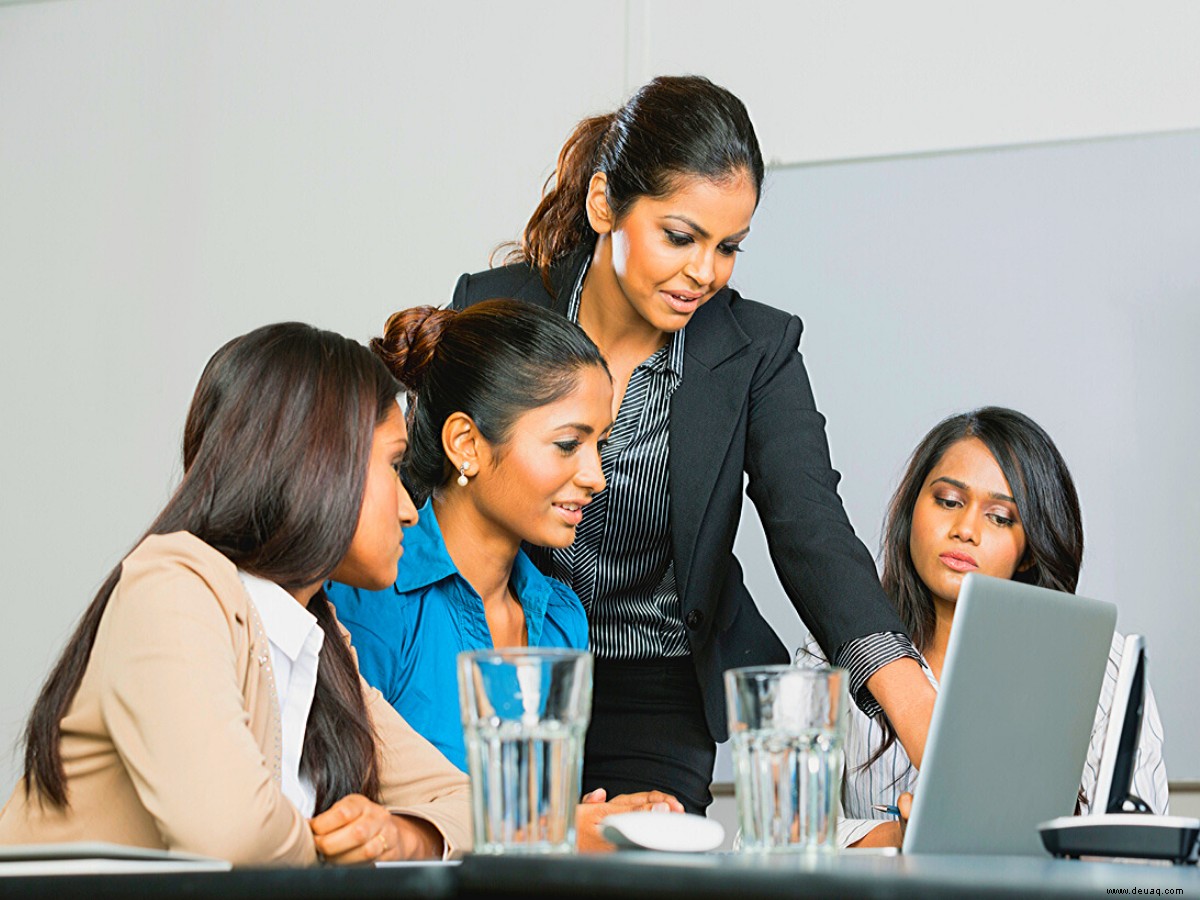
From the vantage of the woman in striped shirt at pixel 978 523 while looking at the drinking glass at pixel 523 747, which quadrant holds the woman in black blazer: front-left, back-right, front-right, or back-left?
front-right

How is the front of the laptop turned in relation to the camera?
facing away from the viewer and to the left of the viewer

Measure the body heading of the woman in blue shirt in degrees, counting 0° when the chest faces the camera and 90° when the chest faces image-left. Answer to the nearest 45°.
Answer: approximately 315°

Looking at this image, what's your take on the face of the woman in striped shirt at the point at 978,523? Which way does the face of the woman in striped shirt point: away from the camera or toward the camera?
toward the camera

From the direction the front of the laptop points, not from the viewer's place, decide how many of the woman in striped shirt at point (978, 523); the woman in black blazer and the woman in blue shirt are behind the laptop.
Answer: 0

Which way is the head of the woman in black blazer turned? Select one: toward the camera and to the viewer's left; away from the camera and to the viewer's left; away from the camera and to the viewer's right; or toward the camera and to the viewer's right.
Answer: toward the camera and to the viewer's right

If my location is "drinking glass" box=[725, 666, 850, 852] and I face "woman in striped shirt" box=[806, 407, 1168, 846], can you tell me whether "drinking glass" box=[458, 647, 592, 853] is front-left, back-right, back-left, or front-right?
back-left

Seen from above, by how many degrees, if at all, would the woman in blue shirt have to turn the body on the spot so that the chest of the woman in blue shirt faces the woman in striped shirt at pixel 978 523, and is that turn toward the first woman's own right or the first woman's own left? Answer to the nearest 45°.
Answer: approximately 90° to the first woman's own left

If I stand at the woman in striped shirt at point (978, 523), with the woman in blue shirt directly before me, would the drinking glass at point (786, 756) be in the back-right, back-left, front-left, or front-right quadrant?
front-left

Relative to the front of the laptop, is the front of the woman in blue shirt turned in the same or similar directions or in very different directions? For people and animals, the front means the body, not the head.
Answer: very different directions

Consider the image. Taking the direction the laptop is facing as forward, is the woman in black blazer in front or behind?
in front
